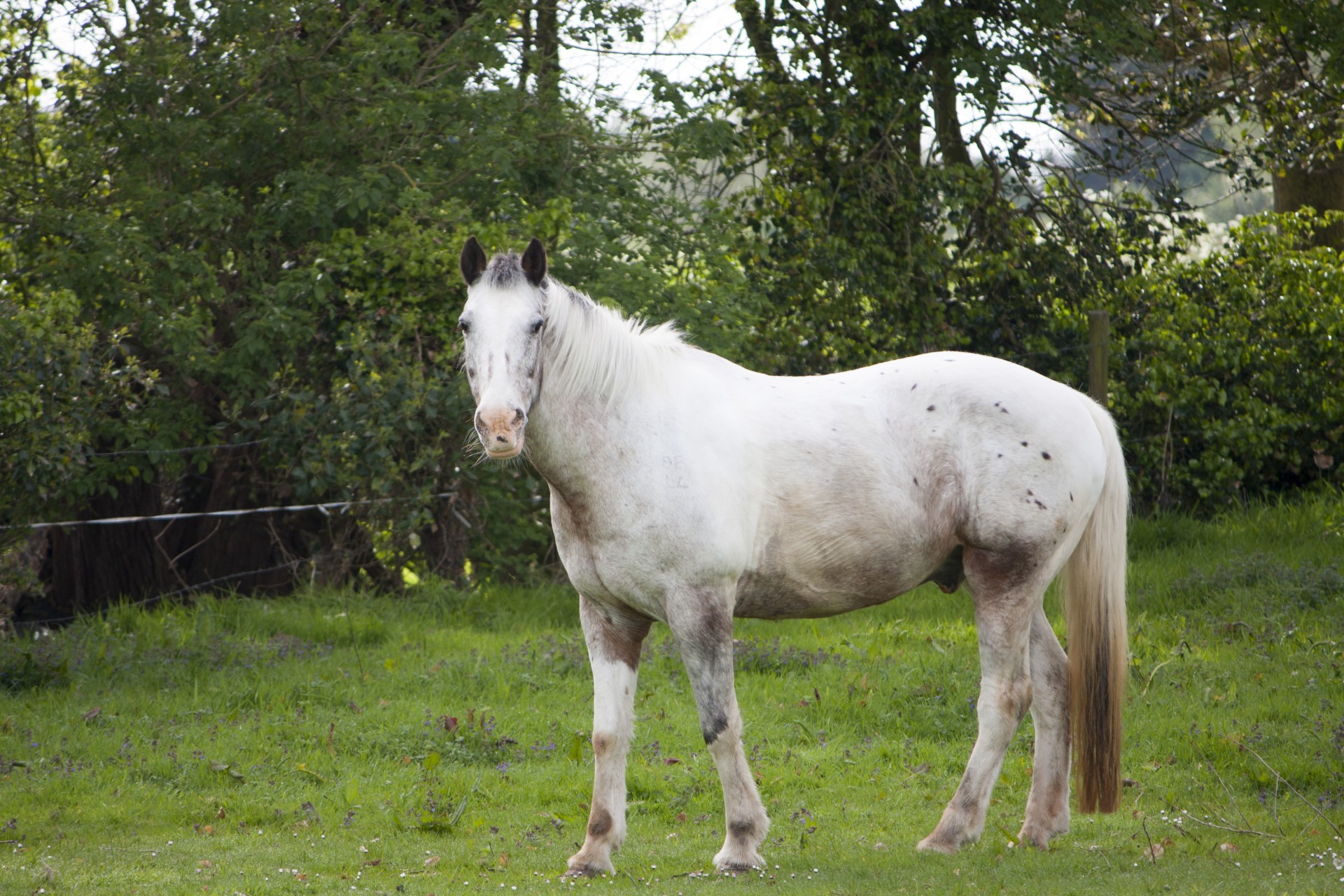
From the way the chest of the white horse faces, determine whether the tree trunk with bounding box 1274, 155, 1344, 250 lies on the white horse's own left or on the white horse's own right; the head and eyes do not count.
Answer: on the white horse's own right

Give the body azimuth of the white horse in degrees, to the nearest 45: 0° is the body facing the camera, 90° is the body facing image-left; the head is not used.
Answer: approximately 90°

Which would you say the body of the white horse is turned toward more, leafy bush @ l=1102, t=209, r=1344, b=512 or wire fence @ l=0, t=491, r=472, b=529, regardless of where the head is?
the wire fence

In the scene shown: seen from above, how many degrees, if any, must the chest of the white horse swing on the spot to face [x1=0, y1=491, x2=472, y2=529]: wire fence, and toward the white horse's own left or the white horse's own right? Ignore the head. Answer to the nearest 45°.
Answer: approximately 45° to the white horse's own right

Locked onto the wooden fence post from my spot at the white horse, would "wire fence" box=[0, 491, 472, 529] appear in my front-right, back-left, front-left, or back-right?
front-left

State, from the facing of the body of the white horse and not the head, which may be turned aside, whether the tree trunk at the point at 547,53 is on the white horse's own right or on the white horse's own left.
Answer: on the white horse's own right

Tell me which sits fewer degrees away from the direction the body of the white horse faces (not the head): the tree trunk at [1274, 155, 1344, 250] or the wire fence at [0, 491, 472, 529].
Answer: the wire fence

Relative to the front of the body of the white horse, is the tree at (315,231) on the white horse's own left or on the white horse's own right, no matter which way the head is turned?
on the white horse's own right

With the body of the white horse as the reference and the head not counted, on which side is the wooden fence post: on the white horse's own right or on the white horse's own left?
on the white horse's own right

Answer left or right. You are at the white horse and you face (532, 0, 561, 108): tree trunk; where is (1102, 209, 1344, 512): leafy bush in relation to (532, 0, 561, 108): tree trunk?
right

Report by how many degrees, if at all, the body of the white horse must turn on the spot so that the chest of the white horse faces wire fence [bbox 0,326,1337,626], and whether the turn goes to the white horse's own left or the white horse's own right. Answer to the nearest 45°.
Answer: approximately 45° to the white horse's own right

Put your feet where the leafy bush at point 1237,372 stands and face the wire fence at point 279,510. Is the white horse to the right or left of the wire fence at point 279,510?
left
